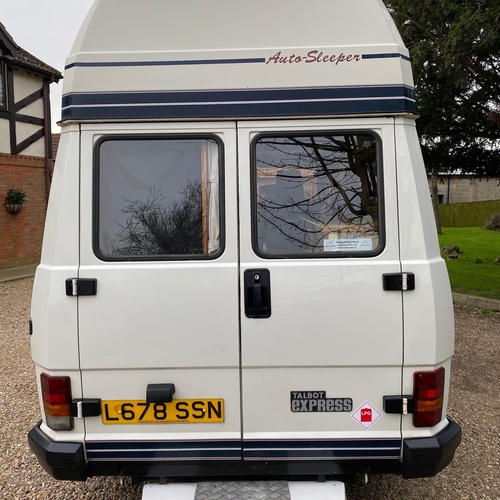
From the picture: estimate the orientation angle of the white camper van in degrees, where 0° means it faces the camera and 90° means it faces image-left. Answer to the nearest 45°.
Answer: approximately 180°

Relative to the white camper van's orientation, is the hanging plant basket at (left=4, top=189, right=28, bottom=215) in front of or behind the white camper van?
in front

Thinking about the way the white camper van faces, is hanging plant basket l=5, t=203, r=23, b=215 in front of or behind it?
in front
